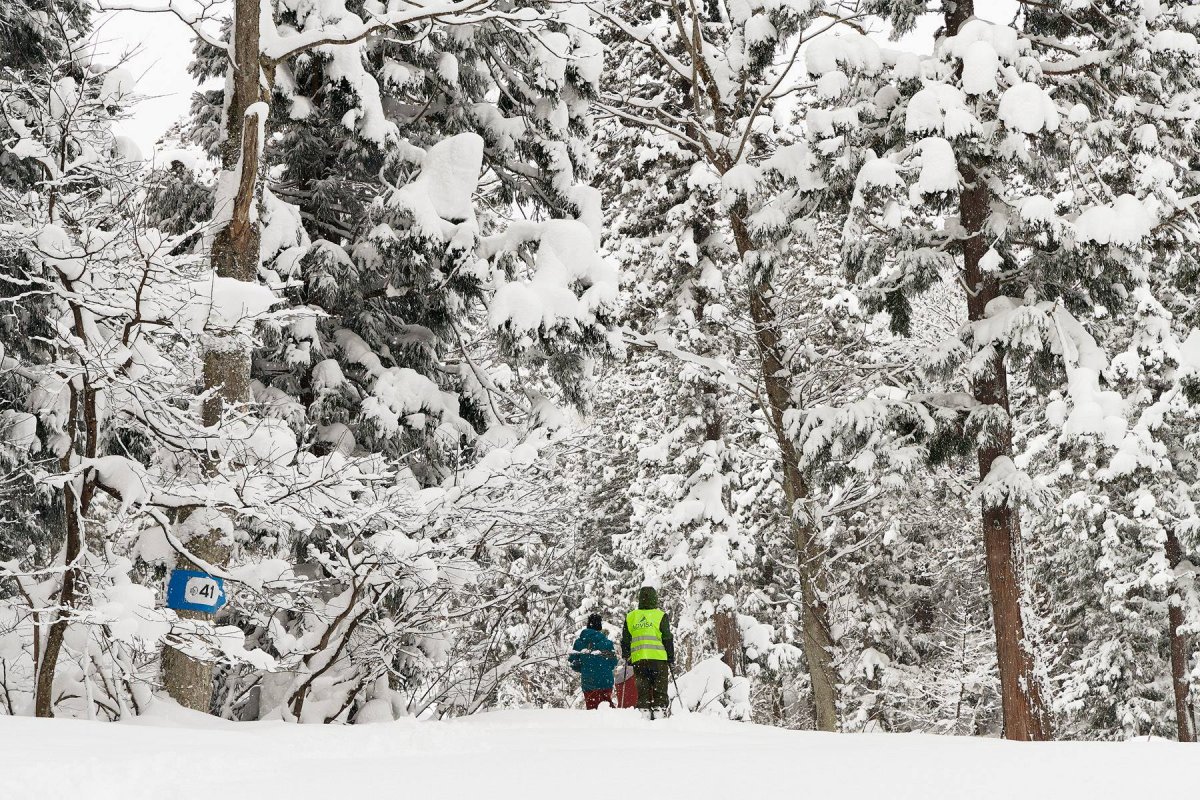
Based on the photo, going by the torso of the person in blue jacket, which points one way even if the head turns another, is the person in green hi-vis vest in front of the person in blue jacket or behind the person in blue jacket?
behind

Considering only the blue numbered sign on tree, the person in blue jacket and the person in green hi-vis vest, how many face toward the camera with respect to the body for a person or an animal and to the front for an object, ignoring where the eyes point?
1

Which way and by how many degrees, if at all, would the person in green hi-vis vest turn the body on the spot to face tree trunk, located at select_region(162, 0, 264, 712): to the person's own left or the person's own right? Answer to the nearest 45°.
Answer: approximately 135° to the person's own left

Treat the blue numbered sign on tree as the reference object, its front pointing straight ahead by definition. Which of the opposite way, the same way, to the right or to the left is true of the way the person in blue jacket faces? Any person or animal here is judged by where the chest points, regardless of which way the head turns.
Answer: the opposite way

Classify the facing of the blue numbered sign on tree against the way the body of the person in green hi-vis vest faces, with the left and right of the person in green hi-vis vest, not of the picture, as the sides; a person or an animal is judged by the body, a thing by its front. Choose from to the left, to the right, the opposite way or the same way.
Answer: the opposite way

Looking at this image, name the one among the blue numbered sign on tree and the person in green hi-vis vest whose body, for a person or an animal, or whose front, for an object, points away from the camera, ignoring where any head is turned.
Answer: the person in green hi-vis vest

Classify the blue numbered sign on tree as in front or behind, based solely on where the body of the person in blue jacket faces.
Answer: behind

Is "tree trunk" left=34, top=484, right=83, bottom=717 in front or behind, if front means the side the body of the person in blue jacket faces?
behind

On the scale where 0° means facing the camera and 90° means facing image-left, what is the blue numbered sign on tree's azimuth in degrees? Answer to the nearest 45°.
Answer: approximately 0°

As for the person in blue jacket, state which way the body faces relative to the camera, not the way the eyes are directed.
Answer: away from the camera

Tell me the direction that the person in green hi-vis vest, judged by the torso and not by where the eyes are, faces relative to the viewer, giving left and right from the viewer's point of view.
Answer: facing away from the viewer

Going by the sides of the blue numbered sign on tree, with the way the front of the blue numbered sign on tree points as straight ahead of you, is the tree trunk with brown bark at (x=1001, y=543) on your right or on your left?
on your left
